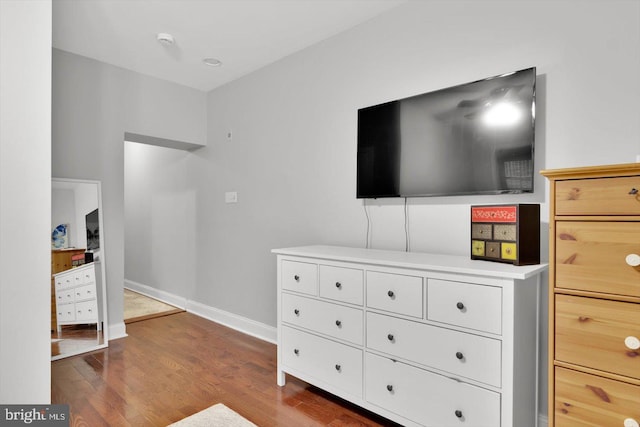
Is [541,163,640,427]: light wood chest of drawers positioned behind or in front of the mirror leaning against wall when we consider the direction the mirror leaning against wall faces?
in front

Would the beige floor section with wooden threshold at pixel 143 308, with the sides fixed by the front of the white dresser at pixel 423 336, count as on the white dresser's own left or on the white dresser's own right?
on the white dresser's own right

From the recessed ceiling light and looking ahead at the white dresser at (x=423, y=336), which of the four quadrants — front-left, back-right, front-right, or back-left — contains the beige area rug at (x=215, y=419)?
front-right

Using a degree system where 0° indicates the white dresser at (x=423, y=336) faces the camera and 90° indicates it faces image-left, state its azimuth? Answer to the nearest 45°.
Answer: approximately 45°

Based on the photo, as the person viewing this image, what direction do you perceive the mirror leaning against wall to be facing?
facing the viewer and to the right of the viewer

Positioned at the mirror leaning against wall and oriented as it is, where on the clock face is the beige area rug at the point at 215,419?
The beige area rug is roughly at 1 o'clock from the mirror leaning against wall.

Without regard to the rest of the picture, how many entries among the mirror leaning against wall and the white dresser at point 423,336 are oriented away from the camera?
0
